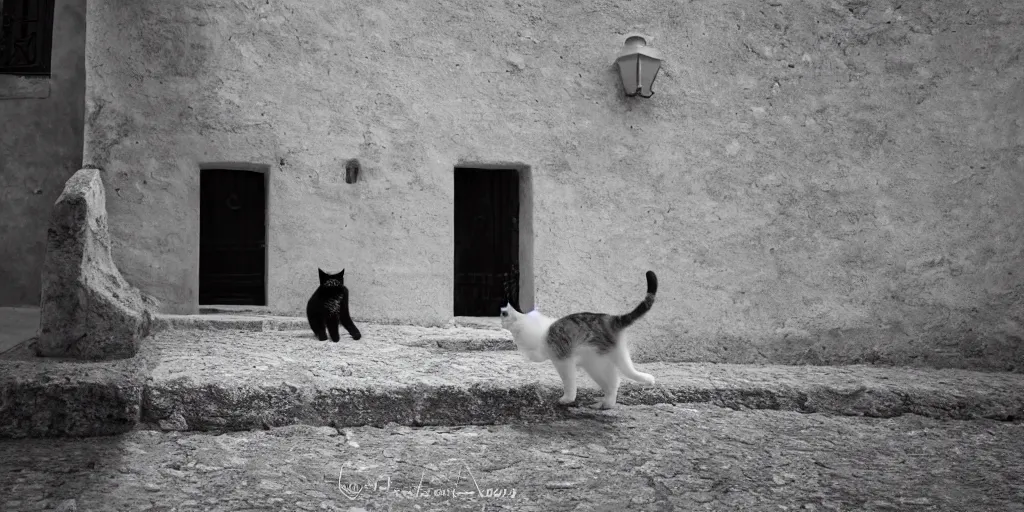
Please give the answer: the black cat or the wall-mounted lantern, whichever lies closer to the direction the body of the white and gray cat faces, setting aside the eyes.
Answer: the black cat

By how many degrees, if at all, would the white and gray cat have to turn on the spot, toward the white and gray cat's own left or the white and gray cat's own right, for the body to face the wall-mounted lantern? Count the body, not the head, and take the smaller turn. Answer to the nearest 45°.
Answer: approximately 90° to the white and gray cat's own right

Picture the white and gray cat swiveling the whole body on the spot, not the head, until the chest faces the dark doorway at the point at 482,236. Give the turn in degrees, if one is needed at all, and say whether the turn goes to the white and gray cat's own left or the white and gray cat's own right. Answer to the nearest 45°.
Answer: approximately 90° to the white and gray cat's own right

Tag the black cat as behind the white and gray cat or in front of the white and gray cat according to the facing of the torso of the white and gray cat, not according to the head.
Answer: in front

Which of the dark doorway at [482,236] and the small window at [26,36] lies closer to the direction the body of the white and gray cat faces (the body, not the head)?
the small window

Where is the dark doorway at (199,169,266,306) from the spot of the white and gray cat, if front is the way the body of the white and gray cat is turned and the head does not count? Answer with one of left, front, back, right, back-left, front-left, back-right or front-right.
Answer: front-right

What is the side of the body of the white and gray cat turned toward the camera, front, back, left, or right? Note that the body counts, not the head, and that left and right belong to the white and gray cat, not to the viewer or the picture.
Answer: left

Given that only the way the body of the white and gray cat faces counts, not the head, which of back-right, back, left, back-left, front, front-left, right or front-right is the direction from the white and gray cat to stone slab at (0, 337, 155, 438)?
front

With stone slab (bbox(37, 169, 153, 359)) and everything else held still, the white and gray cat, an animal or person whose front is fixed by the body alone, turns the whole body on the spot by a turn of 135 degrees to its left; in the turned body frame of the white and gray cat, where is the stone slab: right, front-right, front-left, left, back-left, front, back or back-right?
back-right

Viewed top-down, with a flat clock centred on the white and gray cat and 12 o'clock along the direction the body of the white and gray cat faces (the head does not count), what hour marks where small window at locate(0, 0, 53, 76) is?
The small window is roughly at 1 o'clock from the white and gray cat.

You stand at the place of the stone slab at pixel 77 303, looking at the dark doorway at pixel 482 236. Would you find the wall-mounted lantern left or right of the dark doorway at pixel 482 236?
right
